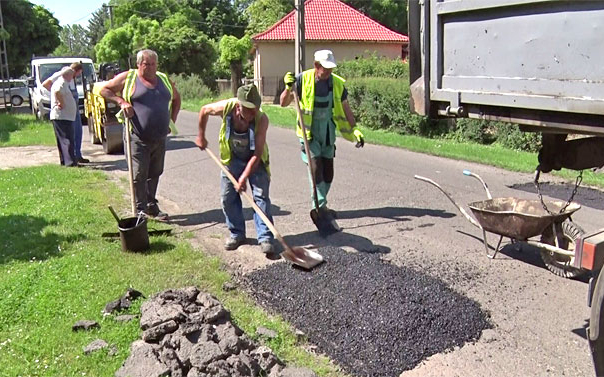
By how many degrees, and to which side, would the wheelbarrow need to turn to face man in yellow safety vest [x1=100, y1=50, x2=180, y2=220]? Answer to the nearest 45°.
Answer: approximately 135° to its right

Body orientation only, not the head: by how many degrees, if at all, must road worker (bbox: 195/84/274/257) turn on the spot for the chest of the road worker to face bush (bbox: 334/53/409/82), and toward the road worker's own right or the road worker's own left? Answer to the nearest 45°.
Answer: approximately 180°

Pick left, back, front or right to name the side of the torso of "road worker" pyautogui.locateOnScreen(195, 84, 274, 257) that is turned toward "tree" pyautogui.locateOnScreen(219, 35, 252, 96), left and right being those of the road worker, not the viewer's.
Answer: back

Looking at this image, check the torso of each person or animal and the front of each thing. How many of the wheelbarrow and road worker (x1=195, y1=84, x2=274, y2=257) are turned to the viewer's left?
0

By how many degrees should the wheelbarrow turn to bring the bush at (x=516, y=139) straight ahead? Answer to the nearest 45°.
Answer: approximately 135° to its left

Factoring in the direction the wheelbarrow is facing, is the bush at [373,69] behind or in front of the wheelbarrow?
behind

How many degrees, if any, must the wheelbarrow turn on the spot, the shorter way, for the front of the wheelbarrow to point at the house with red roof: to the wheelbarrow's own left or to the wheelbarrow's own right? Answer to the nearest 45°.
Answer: approximately 135° to the wheelbarrow's own left

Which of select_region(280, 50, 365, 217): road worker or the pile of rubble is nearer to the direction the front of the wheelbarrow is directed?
the pile of rubble

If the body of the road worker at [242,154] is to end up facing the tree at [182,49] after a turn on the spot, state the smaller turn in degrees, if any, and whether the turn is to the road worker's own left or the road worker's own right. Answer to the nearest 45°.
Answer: approximately 180°

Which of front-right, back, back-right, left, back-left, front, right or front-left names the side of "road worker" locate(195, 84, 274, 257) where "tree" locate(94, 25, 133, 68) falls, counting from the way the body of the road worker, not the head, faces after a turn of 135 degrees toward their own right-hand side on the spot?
front-right

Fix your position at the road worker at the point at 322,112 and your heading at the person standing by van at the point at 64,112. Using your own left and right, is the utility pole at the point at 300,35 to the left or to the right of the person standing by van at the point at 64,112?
right

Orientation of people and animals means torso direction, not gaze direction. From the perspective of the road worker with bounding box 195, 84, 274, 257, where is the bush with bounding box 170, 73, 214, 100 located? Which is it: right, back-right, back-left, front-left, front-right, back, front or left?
back

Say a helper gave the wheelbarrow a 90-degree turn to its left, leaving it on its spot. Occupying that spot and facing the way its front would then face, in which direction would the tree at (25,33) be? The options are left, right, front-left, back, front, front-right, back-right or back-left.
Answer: left
